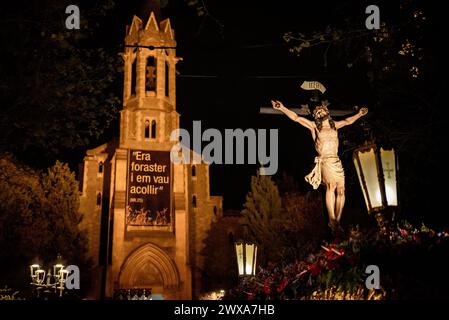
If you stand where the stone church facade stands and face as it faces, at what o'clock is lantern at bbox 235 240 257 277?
The lantern is roughly at 12 o'clock from the stone church facade.

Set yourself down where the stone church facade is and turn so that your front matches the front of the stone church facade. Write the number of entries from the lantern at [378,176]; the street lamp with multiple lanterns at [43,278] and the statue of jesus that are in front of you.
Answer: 3

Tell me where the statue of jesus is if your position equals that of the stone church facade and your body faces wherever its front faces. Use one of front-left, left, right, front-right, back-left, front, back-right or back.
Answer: front

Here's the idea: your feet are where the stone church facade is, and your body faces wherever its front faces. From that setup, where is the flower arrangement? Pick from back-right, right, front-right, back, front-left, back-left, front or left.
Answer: front

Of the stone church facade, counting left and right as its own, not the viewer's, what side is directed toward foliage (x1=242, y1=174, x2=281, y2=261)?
left

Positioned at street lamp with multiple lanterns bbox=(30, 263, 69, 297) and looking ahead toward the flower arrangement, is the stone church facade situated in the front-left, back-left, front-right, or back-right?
back-left

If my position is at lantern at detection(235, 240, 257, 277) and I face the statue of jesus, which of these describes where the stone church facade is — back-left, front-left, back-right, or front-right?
back-left

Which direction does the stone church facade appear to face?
toward the camera

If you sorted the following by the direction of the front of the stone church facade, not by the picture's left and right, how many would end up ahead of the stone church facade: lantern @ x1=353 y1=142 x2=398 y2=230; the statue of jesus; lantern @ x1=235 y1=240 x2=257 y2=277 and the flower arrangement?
4

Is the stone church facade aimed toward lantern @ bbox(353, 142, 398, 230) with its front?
yes

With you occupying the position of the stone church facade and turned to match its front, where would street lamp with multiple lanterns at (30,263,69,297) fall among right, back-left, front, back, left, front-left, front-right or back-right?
front

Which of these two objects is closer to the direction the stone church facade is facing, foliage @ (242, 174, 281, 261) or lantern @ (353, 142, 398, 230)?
the lantern

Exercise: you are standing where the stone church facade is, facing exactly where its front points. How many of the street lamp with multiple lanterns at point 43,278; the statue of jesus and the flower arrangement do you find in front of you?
3
